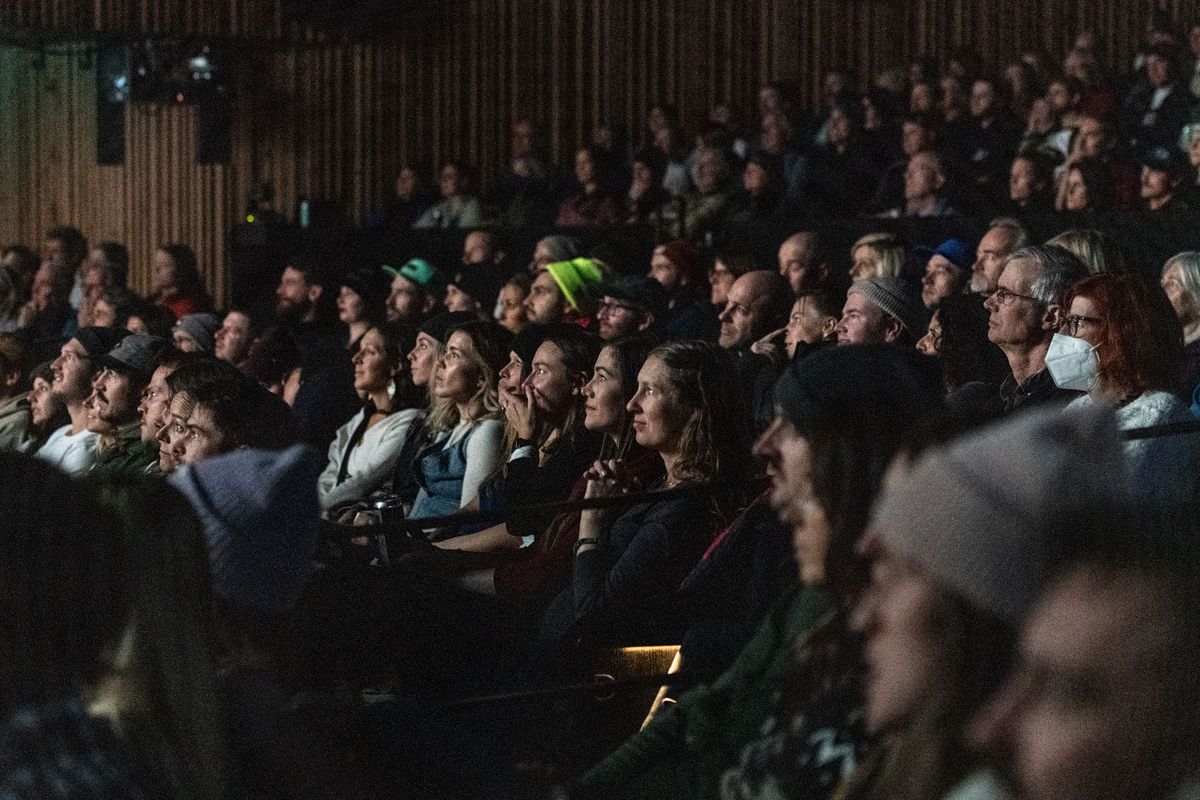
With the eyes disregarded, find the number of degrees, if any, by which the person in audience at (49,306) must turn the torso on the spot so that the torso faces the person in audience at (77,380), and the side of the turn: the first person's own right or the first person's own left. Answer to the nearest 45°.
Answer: approximately 45° to the first person's own left

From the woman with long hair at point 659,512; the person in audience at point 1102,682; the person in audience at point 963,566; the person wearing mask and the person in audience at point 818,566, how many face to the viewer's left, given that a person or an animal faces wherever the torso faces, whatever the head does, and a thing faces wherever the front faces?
5

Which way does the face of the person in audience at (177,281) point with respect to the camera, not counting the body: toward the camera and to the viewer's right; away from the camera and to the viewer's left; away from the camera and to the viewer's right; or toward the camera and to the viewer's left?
toward the camera and to the viewer's left

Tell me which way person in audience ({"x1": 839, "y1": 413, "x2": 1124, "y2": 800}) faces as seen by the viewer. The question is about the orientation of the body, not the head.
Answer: to the viewer's left

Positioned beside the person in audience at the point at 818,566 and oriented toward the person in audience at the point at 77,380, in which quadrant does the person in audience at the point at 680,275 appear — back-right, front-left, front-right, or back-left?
front-right

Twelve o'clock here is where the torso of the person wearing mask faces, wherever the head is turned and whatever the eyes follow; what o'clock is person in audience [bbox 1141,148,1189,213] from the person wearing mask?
The person in audience is roughly at 3 o'clock from the person wearing mask.

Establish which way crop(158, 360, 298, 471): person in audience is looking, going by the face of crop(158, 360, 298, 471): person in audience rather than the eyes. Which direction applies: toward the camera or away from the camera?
toward the camera

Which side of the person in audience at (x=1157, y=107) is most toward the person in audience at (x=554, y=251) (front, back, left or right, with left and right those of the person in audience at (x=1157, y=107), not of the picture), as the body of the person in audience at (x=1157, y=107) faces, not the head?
front

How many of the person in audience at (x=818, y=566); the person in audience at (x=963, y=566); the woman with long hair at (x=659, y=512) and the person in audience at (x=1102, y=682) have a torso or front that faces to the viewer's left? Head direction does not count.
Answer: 4

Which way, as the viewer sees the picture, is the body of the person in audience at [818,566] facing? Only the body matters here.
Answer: to the viewer's left

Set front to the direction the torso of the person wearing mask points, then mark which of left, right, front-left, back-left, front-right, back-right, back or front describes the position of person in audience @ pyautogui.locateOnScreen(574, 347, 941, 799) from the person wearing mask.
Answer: left

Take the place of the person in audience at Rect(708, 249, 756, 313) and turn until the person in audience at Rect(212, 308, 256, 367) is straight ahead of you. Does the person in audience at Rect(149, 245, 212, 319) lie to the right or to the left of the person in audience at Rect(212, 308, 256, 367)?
right

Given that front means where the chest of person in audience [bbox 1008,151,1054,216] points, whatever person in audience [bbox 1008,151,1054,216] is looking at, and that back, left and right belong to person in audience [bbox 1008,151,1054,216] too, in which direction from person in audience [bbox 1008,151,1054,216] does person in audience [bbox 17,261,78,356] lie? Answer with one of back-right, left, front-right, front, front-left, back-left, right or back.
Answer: front-right

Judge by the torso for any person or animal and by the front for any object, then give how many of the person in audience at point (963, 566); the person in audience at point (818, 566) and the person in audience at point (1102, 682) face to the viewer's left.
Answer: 3

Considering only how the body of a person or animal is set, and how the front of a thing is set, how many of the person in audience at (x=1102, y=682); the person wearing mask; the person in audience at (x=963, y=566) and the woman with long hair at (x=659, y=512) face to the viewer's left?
4

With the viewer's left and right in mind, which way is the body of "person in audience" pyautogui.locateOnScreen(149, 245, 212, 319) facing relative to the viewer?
facing the viewer and to the left of the viewer

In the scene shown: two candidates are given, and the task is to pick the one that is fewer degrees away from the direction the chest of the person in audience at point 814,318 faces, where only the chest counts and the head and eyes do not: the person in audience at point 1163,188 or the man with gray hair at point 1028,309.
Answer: the man with gray hair

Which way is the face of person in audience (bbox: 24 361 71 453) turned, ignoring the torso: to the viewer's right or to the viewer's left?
to the viewer's left

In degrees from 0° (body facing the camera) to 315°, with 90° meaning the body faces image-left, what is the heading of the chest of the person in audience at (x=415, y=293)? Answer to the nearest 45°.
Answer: approximately 45°

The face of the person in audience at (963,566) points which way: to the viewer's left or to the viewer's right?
to the viewer's left
